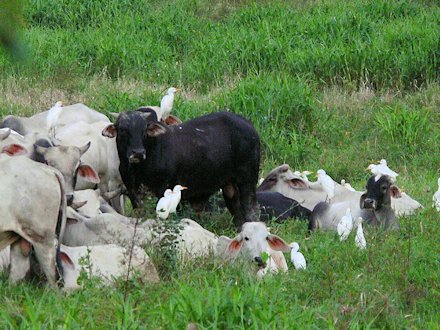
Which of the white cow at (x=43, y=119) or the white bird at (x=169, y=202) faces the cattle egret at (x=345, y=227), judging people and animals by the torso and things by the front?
the white bird

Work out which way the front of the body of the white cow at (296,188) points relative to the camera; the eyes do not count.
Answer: to the viewer's left

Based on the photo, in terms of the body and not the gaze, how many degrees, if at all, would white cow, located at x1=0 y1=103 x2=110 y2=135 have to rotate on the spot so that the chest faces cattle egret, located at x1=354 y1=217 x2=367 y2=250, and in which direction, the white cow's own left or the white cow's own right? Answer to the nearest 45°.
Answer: approximately 135° to the white cow's own left

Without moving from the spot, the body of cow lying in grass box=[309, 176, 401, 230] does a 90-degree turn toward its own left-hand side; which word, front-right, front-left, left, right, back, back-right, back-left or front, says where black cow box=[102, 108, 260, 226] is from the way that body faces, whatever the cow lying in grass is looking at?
back-left

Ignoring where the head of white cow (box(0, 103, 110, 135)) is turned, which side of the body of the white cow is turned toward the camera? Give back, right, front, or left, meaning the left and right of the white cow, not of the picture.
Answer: left

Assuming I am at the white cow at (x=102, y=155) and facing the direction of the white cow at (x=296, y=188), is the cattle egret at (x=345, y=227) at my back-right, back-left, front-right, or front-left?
front-right

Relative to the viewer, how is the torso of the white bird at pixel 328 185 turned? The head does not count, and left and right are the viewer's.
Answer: facing to the left of the viewer

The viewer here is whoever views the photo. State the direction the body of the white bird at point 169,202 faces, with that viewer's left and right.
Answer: facing to the right of the viewer
